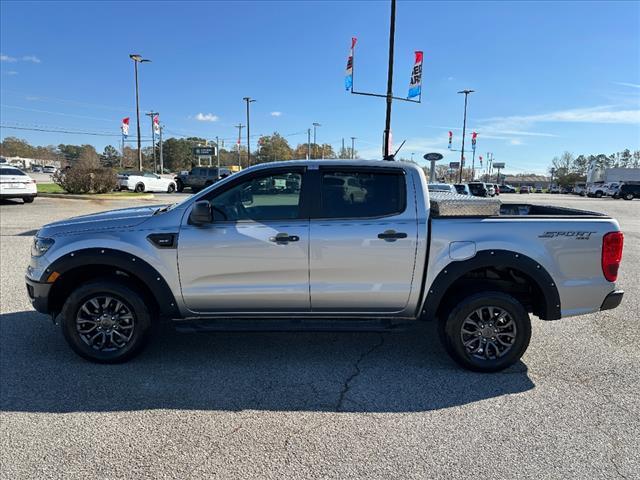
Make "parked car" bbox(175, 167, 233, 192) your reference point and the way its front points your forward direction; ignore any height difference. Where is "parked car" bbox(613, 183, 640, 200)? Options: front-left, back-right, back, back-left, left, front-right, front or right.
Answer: back-left

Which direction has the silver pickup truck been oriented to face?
to the viewer's left

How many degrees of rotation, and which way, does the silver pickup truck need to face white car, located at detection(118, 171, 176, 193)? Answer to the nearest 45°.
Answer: approximately 45° to its right

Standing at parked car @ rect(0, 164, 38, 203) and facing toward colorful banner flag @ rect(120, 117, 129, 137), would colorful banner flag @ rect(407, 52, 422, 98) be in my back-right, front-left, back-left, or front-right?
back-right

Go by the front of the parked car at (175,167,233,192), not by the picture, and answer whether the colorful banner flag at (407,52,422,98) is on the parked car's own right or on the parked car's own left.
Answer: on the parked car's own left

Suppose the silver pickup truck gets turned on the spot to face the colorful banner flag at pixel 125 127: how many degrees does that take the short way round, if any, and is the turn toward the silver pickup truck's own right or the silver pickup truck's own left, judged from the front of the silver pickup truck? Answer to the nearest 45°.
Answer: approximately 45° to the silver pickup truck's own right

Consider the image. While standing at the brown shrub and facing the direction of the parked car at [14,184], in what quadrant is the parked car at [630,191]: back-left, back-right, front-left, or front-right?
back-left

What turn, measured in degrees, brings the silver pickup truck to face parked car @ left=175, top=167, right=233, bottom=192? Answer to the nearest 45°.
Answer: approximately 90° to its right

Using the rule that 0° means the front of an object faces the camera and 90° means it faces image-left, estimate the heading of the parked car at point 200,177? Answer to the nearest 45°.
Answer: approximately 45°

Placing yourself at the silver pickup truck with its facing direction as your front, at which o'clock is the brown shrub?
The brown shrub is roughly at 2 o'clock from the silver pickup truck.

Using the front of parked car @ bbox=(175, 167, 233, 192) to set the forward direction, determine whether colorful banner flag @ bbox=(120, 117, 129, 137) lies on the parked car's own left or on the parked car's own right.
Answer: on the parked car's own right
